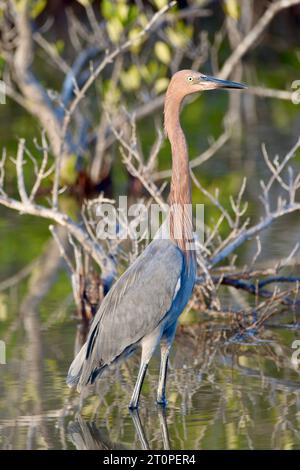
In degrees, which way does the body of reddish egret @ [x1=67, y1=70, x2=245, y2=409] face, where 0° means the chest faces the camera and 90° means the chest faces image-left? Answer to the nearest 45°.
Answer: approximately 270°
